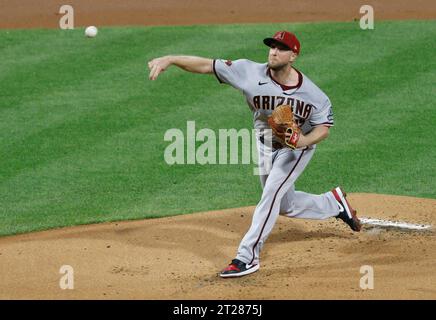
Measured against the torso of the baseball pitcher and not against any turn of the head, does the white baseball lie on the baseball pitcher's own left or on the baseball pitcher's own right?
on the baseball pitcher's own right

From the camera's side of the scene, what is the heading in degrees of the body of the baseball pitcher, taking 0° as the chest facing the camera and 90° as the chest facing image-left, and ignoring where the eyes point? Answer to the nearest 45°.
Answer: approximately 45°
